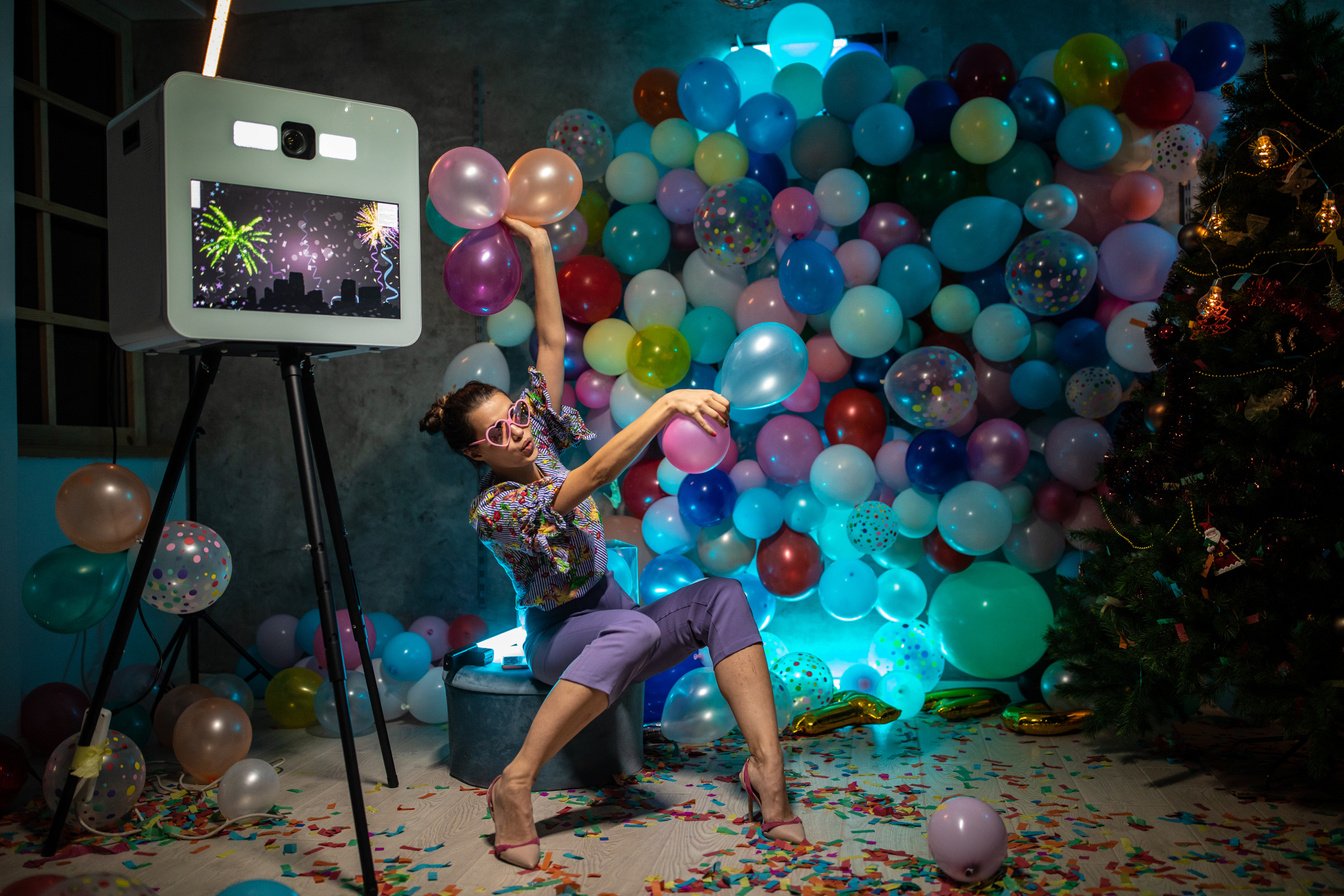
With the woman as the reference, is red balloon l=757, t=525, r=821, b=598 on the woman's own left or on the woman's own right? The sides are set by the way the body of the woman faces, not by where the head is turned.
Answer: on the woman's own left

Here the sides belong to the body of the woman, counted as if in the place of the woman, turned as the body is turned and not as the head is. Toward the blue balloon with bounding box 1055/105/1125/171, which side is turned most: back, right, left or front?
left

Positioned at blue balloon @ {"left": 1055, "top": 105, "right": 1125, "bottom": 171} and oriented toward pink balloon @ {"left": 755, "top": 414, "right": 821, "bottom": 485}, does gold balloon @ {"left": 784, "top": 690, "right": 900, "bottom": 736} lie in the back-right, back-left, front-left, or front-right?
front-left

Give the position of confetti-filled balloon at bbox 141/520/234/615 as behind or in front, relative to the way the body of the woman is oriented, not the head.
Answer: behind

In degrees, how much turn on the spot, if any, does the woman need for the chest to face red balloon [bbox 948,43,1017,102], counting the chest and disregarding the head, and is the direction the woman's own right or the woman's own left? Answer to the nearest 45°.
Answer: approximately 90° to the woman's own left

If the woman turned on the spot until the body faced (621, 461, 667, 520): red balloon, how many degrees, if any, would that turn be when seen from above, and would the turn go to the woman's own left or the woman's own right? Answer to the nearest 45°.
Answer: approximately 135° to the woman's own left

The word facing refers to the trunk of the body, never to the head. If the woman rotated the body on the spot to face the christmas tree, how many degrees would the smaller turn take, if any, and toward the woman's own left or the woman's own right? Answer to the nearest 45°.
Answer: approximately 45° to the woman's own left

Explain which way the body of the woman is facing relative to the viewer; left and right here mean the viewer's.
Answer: facing the viewer and to the right of the viewer

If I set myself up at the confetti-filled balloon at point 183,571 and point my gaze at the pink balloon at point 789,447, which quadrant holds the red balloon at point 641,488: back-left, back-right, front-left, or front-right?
front-left

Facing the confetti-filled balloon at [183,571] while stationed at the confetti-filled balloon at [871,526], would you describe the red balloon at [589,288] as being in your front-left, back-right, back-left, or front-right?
front-right

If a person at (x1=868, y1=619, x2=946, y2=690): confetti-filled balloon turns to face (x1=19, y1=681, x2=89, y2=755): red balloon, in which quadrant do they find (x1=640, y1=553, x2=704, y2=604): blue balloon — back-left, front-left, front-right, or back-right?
front-right
